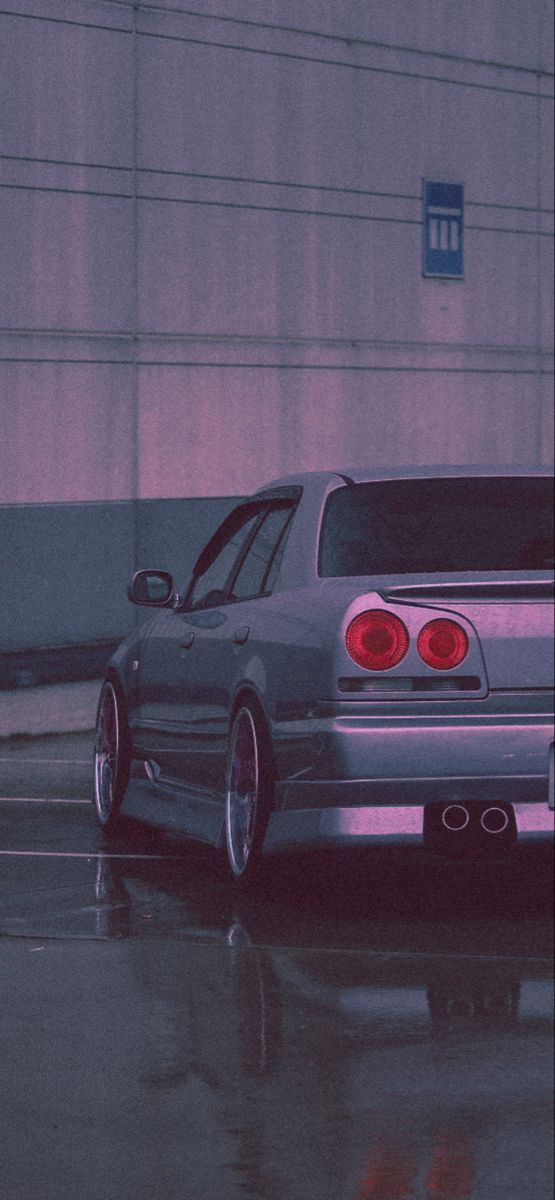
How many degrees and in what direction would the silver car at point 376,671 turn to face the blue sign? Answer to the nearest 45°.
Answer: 0° — it already faces it

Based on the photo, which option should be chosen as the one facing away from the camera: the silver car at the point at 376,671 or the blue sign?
the silver car

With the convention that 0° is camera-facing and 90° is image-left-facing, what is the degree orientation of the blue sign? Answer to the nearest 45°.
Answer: approximately 0°

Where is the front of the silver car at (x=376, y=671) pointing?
away from the camera

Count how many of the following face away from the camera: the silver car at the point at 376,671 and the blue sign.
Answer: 1

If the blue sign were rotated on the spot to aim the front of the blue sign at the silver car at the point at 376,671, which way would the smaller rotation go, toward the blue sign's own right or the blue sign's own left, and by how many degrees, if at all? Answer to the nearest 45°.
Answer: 0° — it already faces it

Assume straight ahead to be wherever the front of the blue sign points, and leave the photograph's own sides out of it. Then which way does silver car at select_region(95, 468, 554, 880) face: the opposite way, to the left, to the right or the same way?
the opposite way
